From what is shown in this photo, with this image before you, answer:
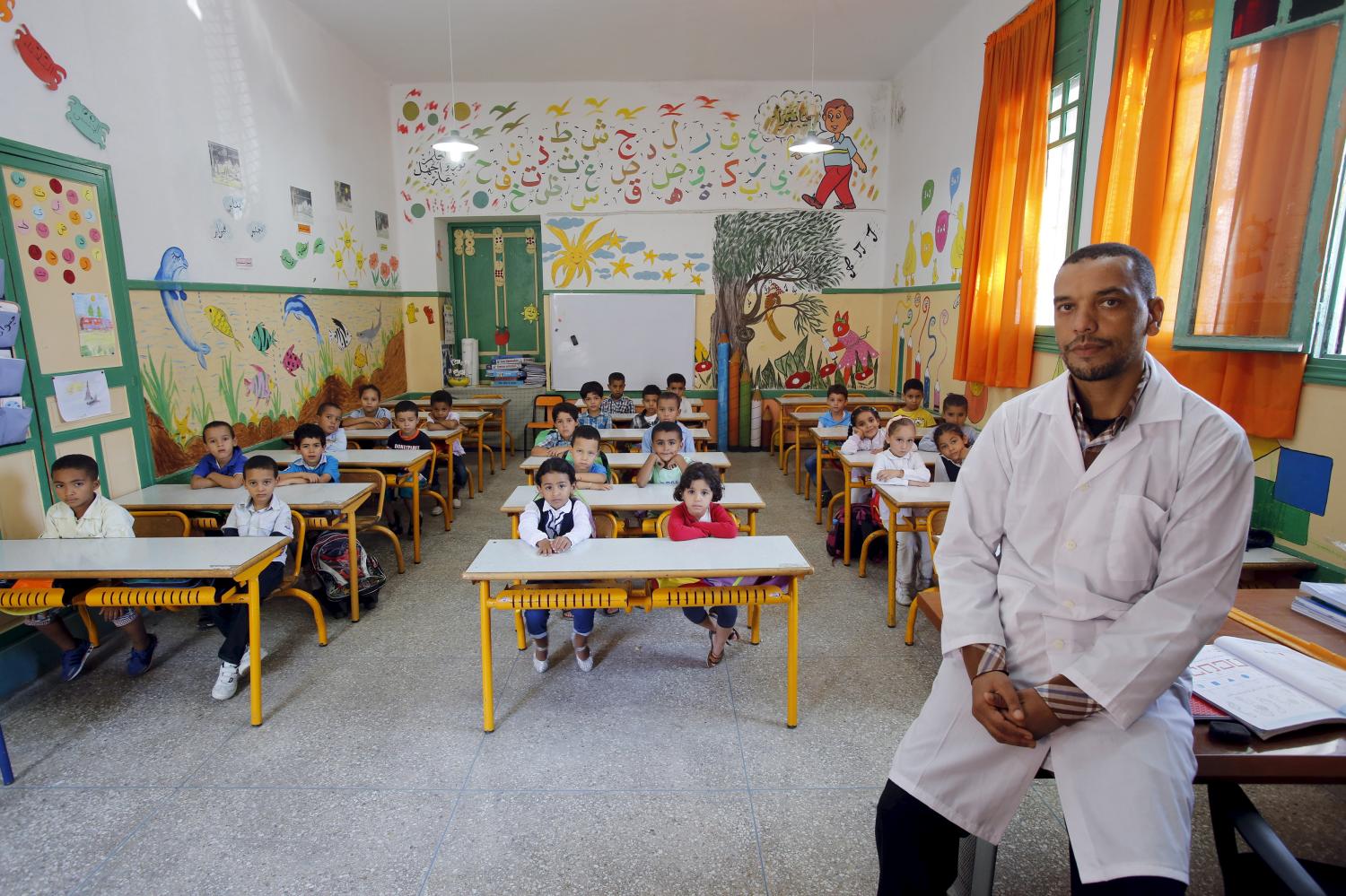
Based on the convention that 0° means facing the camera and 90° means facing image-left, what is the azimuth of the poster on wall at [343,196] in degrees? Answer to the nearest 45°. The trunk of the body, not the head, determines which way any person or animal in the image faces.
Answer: approximately 315°

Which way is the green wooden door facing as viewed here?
toward the camera

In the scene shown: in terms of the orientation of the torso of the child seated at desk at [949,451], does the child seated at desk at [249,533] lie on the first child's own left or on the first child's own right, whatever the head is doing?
on the first child's own right

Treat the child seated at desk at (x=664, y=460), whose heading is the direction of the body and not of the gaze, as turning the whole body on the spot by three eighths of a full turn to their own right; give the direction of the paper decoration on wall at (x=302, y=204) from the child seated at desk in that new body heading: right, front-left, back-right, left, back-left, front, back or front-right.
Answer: front

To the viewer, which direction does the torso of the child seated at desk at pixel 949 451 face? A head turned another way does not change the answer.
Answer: toward the camera

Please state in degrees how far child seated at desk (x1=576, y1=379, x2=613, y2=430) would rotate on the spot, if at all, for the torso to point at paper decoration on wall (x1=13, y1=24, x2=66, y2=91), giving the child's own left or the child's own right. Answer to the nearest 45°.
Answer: approximately 45° to the child's own right

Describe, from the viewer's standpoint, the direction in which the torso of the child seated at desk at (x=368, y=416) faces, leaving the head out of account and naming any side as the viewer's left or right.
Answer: facing the viewer

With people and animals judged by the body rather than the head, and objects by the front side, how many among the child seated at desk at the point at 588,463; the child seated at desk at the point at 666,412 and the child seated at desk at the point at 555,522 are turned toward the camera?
3

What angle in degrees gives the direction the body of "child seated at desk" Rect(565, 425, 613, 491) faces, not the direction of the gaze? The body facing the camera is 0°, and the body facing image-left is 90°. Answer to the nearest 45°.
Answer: approximately 0°

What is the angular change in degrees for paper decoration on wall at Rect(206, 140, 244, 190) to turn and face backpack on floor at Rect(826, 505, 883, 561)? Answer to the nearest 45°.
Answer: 0° — it already faces it

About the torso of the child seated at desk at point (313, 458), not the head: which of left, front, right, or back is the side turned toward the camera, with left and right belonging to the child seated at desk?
front

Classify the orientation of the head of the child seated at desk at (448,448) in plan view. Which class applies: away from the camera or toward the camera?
toward the camera
